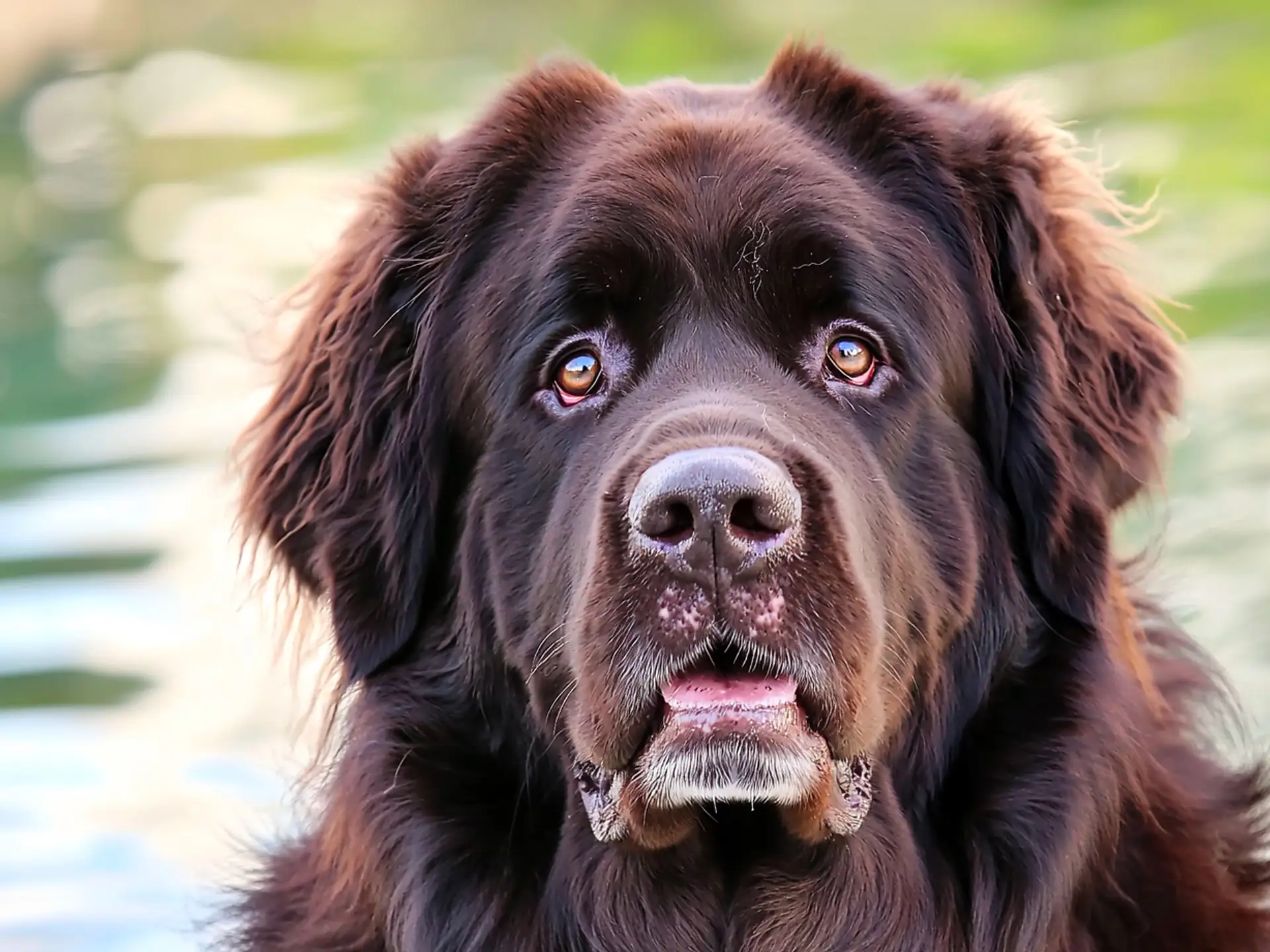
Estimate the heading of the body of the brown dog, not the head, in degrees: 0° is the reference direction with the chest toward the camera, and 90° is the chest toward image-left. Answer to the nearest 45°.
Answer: approximately 0°
